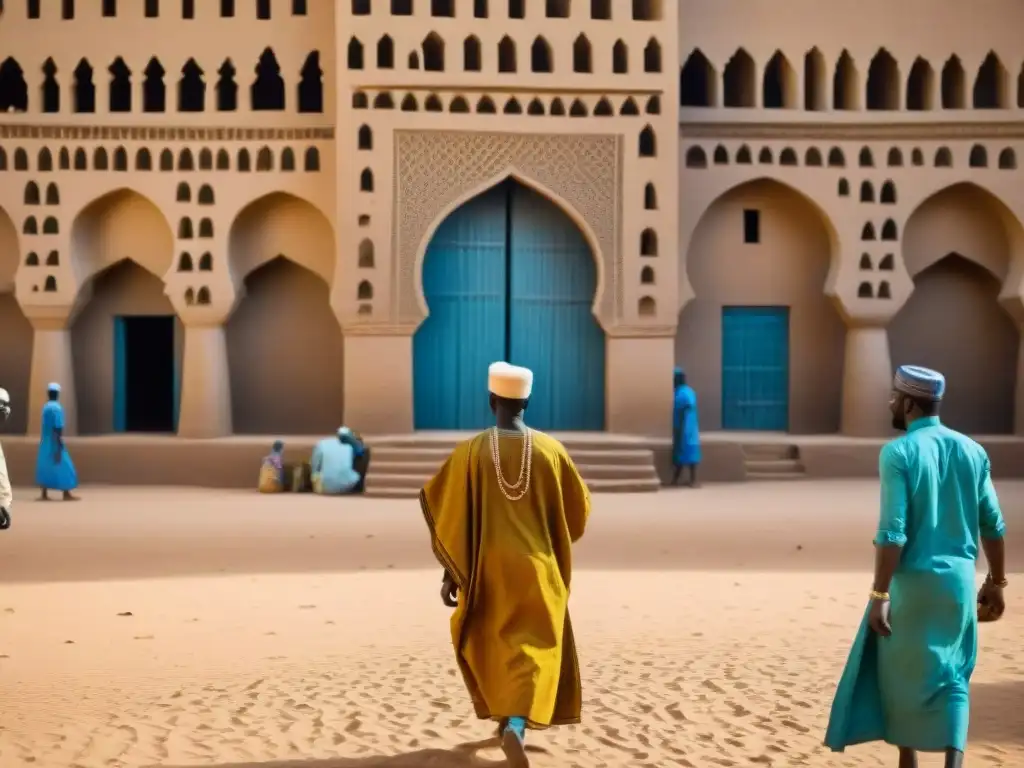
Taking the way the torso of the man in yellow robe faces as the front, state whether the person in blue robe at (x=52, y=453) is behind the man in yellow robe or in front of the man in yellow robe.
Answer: in front

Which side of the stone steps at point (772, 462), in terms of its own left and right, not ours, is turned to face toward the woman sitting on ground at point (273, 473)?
right

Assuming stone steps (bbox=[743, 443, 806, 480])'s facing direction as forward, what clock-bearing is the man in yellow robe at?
The man in yellow robe is roughly at 12 o'clock from the stone steps.

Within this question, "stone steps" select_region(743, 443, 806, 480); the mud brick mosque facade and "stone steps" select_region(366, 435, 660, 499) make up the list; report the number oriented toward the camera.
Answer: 3

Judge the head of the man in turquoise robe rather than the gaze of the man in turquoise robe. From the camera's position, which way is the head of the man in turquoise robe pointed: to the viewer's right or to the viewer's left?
to the viewer's left

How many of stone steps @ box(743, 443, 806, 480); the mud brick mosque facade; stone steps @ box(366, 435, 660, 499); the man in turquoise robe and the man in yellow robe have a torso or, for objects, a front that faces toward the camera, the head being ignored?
3

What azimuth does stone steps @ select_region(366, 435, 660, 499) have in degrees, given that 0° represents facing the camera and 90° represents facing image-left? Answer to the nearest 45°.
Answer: approximately 0°

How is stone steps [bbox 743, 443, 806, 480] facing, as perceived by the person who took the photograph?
facing the viewer

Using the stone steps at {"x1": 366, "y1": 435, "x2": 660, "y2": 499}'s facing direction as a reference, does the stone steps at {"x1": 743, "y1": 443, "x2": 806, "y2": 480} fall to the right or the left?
on its left

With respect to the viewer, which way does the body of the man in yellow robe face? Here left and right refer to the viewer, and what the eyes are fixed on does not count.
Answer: facing away from the viewer

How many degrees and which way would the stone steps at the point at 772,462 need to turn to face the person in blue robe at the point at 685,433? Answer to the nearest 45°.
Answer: approximately 45° to its right

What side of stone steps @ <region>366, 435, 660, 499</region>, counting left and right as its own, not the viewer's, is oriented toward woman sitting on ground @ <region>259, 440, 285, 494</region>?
right

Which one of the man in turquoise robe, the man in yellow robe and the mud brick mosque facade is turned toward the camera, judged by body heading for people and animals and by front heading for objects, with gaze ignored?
the mud brick mosque facade

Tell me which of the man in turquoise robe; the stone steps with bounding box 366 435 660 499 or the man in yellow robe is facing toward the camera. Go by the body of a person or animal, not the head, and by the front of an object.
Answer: the stone steps

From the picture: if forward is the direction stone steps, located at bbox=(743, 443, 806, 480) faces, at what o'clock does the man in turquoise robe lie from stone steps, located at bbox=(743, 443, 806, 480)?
The man in turquoise robe is roughly at 12 o'clock from the stone steps.

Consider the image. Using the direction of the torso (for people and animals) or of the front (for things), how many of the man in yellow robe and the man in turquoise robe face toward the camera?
0
